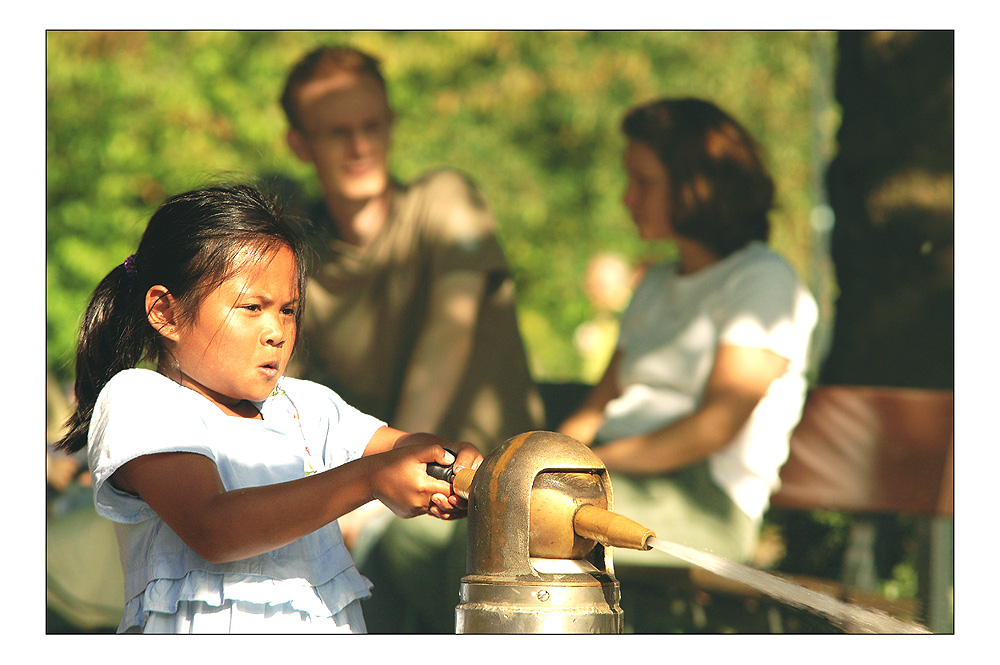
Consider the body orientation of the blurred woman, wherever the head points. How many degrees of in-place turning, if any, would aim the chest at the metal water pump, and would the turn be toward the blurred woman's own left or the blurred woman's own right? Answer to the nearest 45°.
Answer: approximately 45° to the blurred woman's own left

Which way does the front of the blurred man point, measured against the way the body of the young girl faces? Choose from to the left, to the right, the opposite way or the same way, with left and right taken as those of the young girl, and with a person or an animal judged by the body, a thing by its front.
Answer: to the right

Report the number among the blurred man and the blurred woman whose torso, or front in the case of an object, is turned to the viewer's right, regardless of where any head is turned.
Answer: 0

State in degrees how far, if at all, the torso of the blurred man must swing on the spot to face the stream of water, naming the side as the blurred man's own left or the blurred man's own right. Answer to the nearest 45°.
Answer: approximately 45° to the blurred man's own left

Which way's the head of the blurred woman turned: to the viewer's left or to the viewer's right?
to the viewer's left

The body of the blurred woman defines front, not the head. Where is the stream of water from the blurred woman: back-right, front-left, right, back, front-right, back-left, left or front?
front-left

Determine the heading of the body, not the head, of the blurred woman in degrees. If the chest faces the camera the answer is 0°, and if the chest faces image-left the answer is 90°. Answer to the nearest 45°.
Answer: approximately 45°

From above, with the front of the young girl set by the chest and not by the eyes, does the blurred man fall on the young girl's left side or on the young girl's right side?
on the young girl's left side

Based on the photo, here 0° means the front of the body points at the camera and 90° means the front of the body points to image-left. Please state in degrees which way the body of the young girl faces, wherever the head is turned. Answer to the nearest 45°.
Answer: approximately 315°
